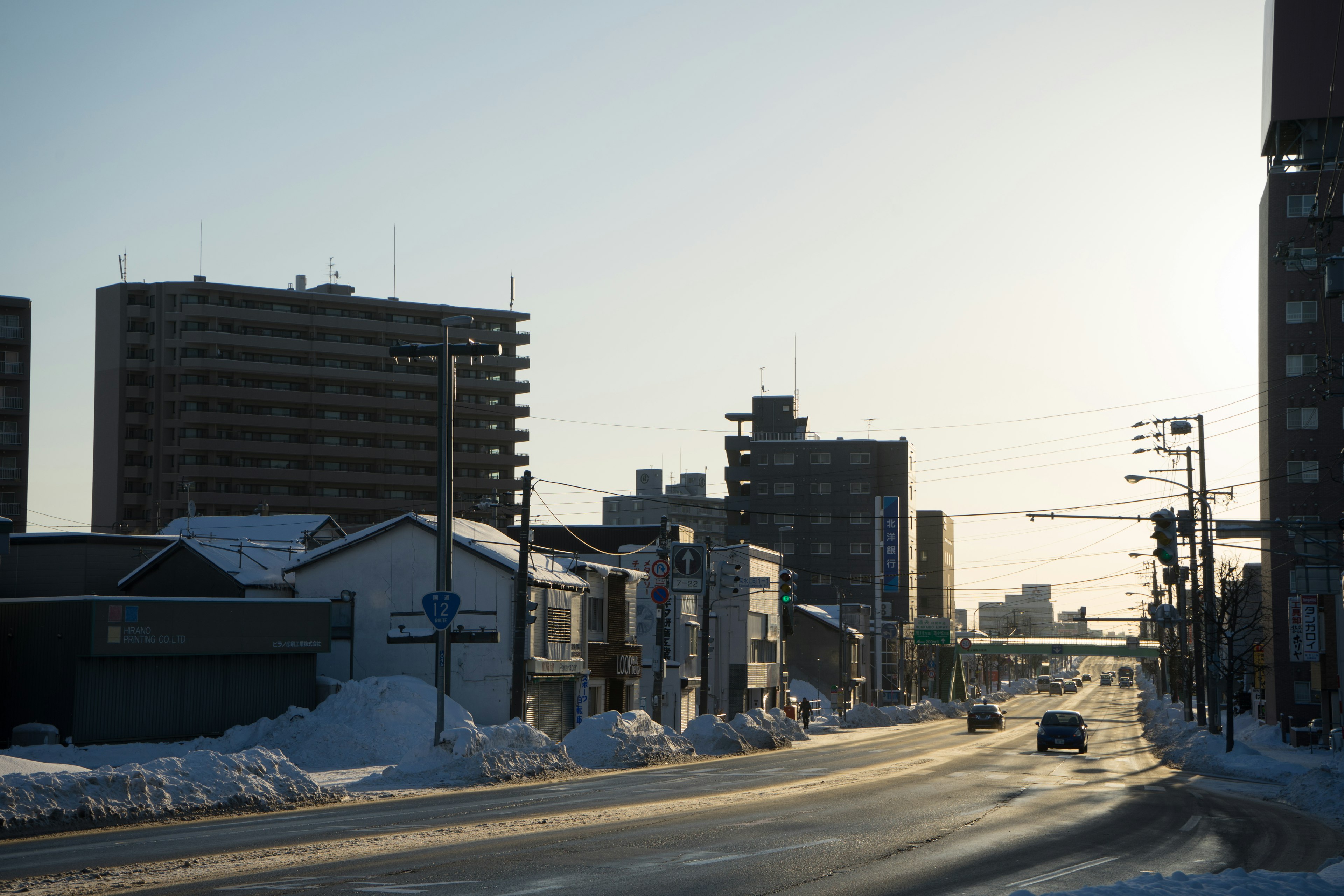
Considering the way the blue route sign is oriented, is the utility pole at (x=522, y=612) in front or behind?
behind

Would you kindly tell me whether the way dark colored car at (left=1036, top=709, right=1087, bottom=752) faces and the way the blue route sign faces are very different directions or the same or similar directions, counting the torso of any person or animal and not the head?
same or similar directions

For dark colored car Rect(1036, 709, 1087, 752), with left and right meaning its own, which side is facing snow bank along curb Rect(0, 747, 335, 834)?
front

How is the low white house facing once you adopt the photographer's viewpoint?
facing the viewer and to the right of the viewer

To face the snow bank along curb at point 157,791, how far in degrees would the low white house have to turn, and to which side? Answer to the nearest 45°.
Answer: approximately 45° to its right

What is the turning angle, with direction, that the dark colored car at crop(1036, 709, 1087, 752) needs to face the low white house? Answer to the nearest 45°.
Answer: approximately 90° to its right

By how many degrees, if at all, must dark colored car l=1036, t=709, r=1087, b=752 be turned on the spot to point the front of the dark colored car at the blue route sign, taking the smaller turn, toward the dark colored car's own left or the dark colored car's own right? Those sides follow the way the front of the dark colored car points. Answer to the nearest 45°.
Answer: approximately 45° to the dark colored car's own right

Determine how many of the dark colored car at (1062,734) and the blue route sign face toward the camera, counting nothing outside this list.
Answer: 2

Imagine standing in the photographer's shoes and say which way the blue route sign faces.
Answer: facing the viewer

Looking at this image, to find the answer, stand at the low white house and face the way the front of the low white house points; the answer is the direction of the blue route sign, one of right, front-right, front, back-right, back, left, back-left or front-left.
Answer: front-right

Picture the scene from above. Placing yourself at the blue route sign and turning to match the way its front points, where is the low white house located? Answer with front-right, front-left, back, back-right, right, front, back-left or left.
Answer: back

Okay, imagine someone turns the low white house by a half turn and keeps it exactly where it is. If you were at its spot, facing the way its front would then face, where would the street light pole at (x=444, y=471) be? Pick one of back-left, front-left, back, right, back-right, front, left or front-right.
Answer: back-left

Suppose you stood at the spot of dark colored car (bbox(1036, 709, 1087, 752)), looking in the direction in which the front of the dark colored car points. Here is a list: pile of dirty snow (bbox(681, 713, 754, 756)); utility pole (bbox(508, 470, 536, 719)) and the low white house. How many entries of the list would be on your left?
0

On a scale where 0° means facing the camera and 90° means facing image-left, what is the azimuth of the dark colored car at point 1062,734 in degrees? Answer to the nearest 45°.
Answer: approximately 0°
